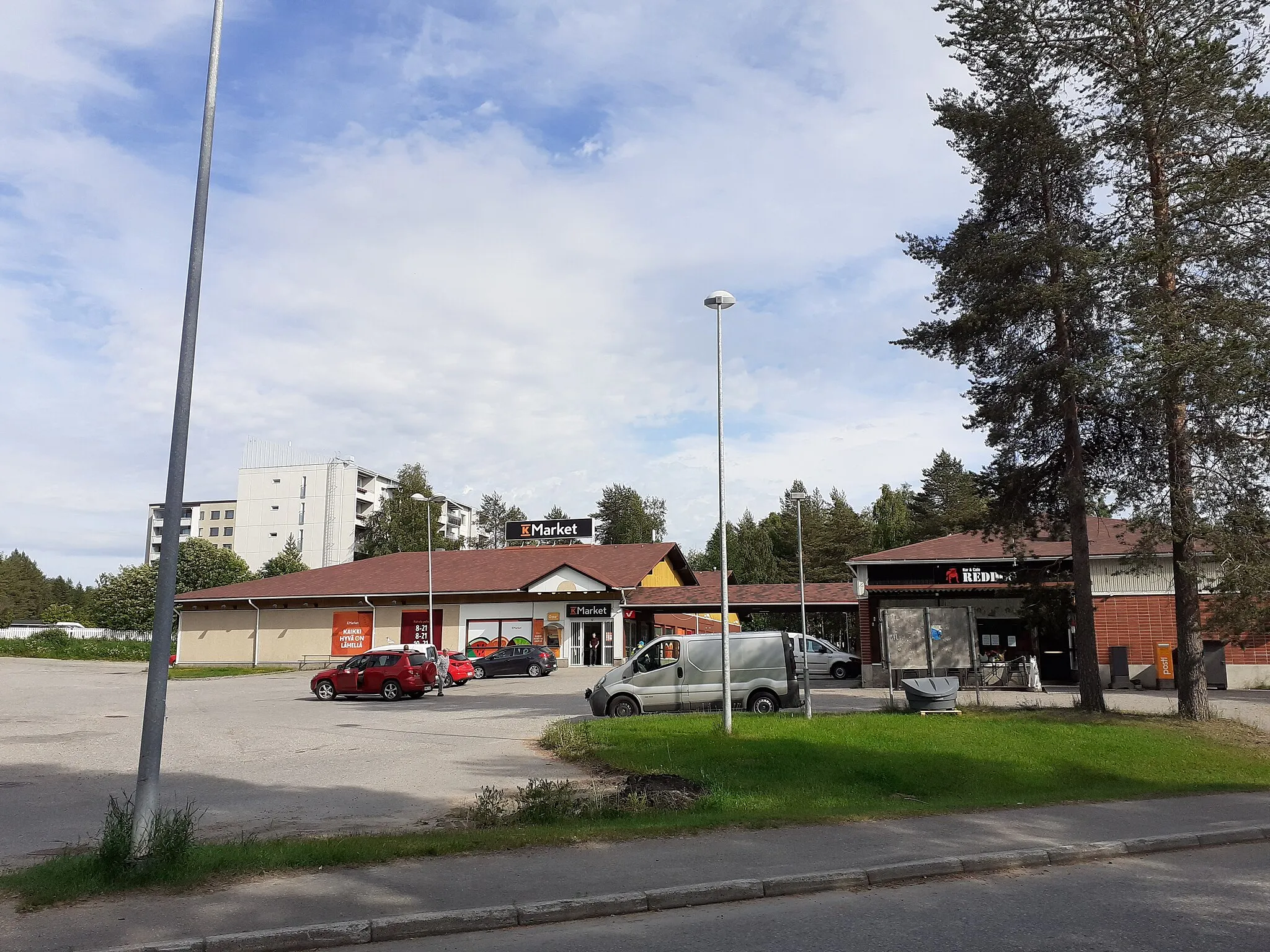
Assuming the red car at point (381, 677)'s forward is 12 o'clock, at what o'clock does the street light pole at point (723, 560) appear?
The street light pole is roughly at 7 o'clock from the red car.

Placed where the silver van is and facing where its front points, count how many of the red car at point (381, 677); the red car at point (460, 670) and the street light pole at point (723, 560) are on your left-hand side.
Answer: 1

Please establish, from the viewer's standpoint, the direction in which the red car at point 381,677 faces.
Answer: facing away from the viewer and to the left of the viewer

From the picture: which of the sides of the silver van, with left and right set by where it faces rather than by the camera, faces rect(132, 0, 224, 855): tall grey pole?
left

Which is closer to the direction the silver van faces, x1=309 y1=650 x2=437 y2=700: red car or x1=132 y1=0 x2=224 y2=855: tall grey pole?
the red car

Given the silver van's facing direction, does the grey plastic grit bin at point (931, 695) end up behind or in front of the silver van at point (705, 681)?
behind

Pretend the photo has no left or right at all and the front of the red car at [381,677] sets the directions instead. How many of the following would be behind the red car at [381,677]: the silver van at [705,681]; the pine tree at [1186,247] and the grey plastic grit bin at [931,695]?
3

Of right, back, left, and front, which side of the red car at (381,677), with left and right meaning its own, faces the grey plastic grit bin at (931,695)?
back

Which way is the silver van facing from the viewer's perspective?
to the viewer's left

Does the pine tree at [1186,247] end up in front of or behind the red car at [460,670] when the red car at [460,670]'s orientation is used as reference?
behind
